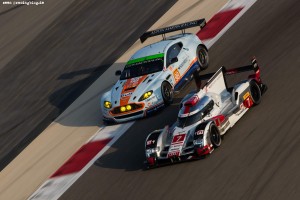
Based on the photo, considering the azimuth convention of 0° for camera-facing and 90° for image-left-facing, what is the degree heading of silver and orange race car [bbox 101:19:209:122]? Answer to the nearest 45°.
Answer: approximately 45°

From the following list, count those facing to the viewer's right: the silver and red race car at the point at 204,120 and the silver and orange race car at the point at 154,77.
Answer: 0

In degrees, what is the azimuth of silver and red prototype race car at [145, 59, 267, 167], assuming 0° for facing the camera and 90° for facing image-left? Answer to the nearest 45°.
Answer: approximately 45°
